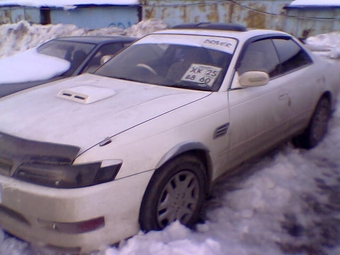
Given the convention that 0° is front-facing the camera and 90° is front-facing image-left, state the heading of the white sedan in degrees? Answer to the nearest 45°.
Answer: approximately 45°

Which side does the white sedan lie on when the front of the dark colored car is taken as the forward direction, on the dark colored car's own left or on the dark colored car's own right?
on the dark colored car's own left

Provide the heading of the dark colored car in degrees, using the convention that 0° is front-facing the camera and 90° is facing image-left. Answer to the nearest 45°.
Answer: approximately 45°

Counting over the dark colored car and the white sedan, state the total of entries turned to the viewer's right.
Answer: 0

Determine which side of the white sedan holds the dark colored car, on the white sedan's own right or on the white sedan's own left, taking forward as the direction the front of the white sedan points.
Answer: on the white sedan's own right
